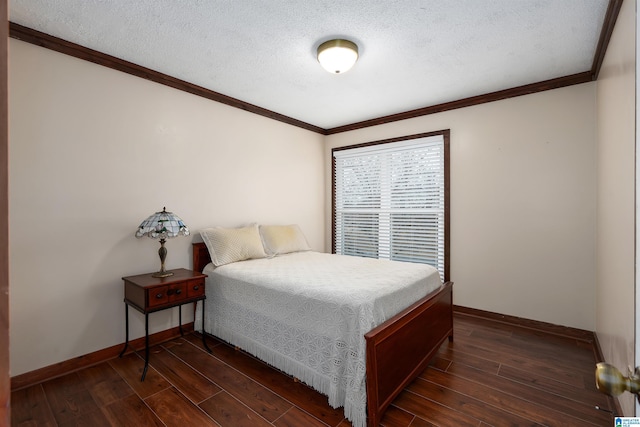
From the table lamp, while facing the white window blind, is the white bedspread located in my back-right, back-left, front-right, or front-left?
front-right

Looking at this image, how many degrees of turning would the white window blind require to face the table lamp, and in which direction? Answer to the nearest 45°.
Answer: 0° — it already faces it

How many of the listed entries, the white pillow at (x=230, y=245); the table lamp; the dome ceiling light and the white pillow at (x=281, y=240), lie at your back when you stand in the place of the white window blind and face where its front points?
0

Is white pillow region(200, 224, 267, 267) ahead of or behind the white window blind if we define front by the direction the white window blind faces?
ahead

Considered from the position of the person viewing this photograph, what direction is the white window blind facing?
facing the viewer and to the left of the viewer

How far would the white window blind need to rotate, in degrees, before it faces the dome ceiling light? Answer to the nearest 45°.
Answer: approximately 45° to its left

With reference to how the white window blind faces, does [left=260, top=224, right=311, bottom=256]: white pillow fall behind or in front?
in front

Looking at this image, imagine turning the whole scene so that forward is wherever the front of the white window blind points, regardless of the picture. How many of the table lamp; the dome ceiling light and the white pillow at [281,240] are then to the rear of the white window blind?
0
